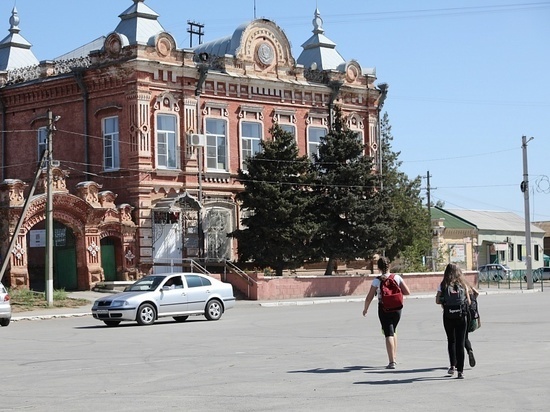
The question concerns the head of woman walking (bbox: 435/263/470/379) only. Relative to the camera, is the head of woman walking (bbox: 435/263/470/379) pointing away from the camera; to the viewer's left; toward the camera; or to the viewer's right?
away from the camera

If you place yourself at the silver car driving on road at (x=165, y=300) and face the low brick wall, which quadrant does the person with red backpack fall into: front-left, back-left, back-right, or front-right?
back-right

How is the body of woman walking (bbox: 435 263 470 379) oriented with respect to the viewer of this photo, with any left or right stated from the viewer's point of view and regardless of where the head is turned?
facing away from the viewer

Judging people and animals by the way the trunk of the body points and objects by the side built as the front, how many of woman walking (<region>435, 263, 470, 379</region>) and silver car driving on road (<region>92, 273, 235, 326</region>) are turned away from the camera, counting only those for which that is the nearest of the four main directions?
1

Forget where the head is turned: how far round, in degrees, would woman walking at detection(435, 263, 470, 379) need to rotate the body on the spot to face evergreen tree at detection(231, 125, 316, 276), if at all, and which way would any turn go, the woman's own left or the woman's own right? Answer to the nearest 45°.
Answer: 0° — they already face it

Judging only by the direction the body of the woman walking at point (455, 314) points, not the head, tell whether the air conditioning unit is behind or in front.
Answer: in front

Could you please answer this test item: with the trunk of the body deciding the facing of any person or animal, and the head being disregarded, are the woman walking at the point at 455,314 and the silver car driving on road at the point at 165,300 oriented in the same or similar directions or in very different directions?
very different directions

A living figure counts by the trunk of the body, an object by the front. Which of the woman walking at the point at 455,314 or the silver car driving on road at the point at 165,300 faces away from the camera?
the woman walking

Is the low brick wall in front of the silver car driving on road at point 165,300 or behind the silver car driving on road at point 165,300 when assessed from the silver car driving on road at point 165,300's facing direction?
behind
